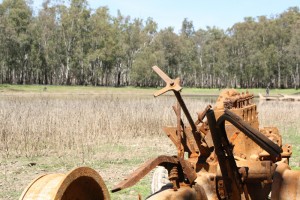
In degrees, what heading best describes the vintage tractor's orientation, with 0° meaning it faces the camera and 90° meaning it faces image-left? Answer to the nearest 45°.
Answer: approximately 225°
